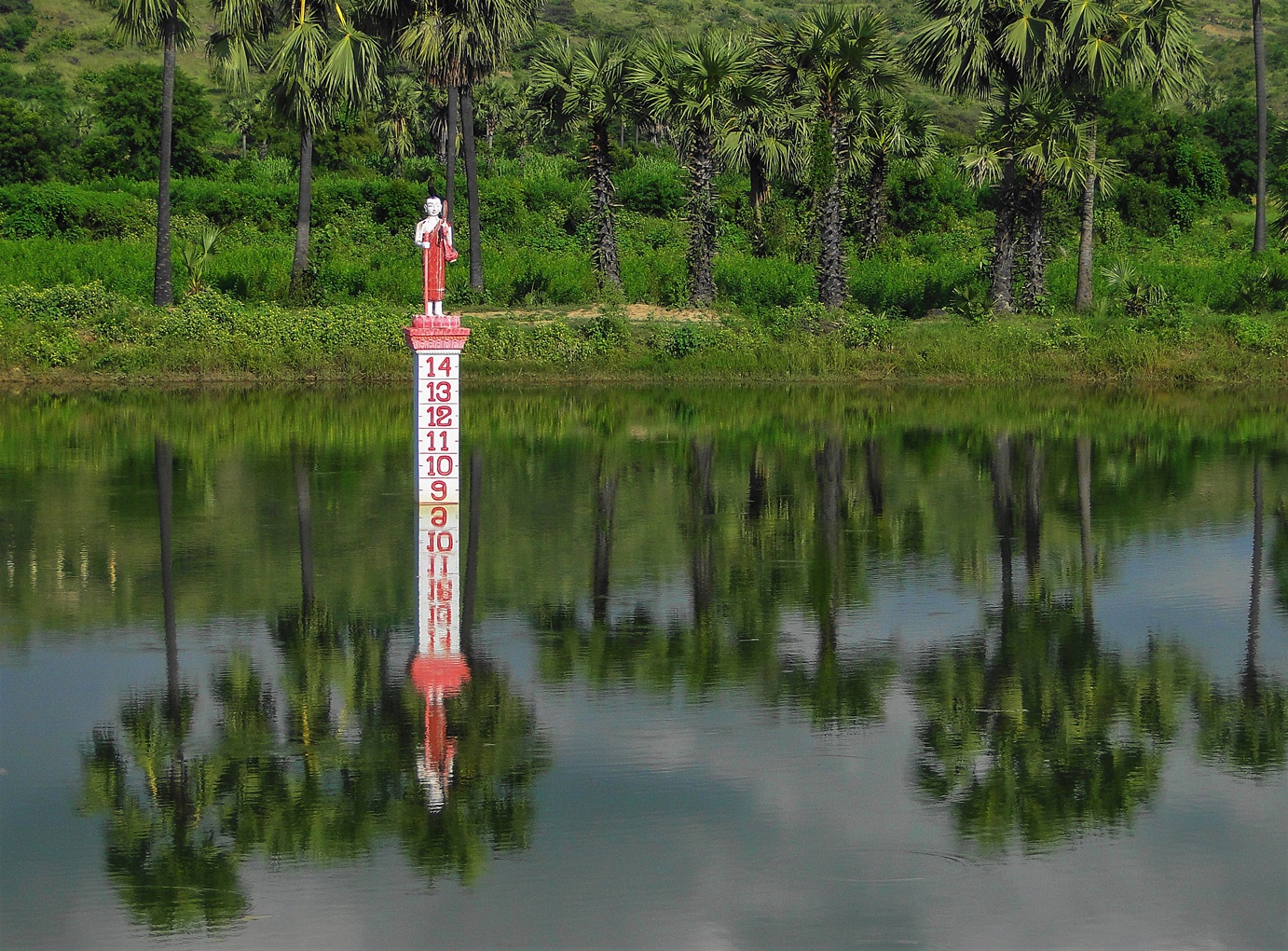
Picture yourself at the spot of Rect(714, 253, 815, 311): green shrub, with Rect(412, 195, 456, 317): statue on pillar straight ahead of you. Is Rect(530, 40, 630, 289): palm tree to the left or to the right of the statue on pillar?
right

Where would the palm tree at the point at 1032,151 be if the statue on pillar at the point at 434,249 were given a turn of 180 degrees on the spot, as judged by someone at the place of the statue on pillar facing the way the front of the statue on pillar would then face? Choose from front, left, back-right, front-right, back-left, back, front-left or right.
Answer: front-right

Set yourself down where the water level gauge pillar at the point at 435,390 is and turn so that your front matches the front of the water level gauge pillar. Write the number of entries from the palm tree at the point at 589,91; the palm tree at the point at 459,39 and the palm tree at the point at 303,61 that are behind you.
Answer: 3

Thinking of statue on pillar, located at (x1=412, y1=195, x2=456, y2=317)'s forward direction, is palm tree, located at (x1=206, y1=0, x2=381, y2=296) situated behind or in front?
behind

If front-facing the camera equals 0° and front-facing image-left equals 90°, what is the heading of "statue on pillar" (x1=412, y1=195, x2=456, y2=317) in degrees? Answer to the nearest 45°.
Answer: approximately 0°

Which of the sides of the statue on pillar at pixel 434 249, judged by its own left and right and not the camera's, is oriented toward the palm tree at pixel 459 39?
back

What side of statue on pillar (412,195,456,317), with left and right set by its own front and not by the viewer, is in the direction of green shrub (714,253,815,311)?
back

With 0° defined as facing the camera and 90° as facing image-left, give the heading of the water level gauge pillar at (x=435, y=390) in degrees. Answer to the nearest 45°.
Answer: approximately 0°

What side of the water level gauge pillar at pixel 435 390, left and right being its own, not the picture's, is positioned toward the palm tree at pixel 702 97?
back

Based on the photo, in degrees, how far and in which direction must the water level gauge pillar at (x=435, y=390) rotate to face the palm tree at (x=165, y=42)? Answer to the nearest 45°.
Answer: approximately 180°

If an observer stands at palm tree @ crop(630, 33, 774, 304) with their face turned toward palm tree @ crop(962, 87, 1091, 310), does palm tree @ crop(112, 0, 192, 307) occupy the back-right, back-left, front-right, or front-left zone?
back-right

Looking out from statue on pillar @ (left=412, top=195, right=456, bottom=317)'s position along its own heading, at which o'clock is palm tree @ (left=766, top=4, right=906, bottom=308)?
The palm tree is roughly at 7 o'clock from the statue on pillar.

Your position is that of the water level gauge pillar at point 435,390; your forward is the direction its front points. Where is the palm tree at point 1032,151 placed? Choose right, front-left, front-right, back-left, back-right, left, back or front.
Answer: back-left

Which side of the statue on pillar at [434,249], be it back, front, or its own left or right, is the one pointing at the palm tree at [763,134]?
back
